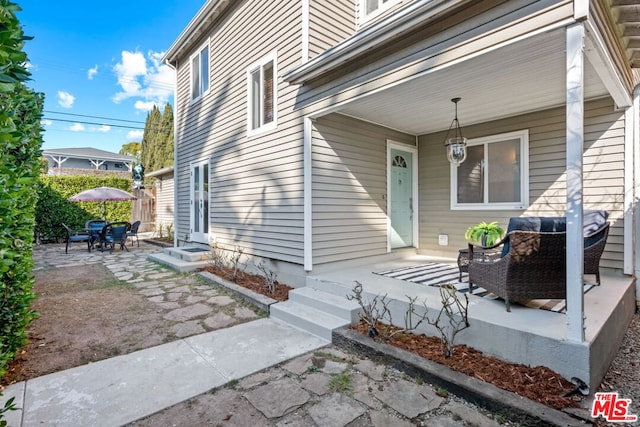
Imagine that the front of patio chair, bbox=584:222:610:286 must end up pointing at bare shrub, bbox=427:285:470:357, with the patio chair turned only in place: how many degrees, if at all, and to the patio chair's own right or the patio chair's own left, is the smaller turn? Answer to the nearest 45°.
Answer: approximately 45° to the patio chair's own left

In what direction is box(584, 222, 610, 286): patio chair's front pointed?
to the viewer's left

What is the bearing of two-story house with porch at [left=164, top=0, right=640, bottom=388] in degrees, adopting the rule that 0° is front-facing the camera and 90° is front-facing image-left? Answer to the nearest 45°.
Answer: approximately 45°

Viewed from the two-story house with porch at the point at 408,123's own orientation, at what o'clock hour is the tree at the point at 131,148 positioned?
The tree is roughly at 3 o'clock from the two-story house with porch.

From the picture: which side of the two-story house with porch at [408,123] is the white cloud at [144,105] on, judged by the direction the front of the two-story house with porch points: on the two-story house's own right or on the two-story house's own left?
on the two-story house's own right
